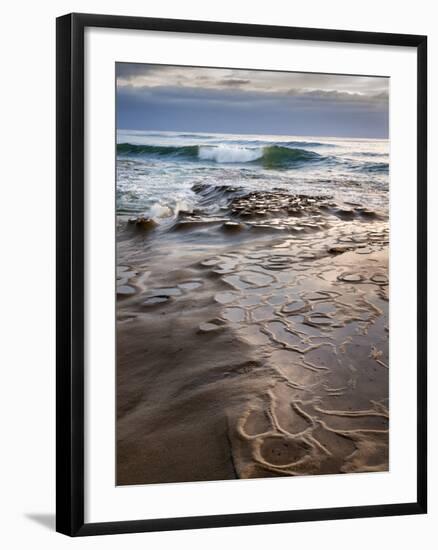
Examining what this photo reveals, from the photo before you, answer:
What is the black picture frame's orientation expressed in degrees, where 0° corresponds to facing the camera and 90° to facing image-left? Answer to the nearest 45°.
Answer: approximately 315°
